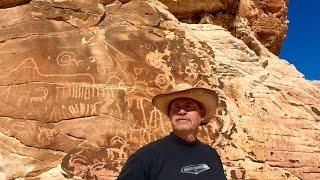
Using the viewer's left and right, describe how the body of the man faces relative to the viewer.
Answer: facing the viewer
